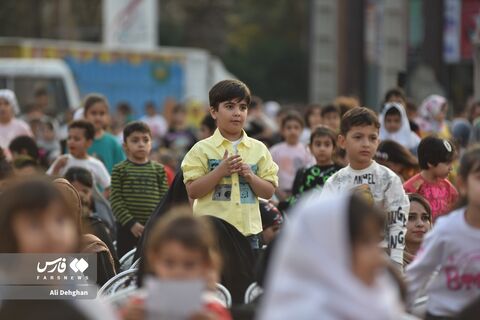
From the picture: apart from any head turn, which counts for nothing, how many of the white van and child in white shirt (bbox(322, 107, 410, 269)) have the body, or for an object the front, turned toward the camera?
1

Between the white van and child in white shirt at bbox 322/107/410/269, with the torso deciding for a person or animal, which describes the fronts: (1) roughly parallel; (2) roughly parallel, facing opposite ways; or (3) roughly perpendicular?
roughly perpendicular

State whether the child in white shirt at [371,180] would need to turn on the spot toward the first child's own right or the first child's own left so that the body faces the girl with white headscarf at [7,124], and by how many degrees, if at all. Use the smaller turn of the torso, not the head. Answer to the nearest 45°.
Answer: approximately 135° to the first child's own right

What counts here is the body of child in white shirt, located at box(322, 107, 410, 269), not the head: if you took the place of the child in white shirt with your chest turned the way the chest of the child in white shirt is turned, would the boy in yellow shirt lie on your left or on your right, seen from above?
on your right

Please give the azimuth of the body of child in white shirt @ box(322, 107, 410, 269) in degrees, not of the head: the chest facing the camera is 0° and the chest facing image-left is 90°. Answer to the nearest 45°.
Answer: approximately 0°
